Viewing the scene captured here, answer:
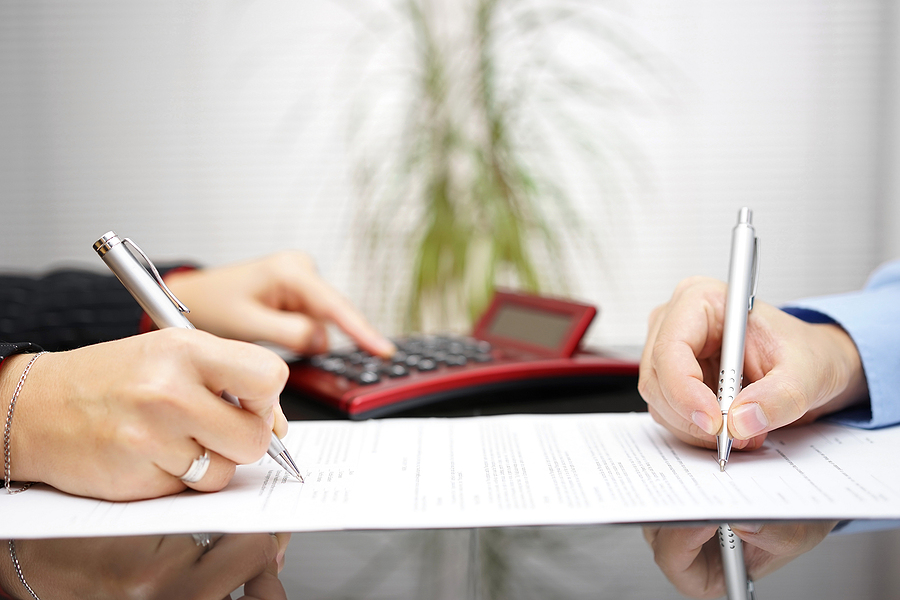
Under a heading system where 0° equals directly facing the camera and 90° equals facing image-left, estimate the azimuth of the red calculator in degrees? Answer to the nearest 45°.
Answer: approximately 45°
